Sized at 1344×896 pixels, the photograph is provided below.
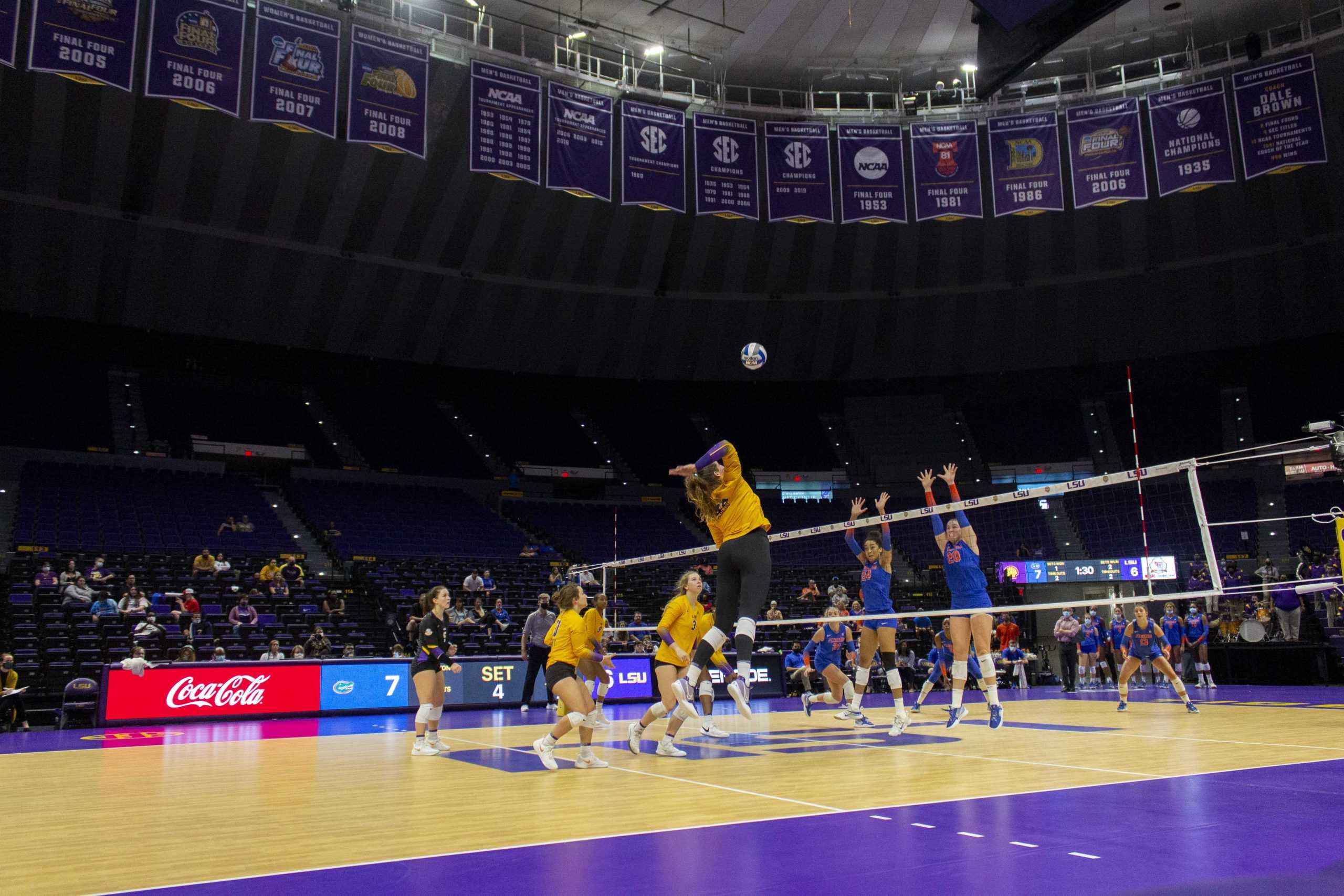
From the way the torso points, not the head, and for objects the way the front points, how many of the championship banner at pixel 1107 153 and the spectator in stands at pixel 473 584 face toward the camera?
2

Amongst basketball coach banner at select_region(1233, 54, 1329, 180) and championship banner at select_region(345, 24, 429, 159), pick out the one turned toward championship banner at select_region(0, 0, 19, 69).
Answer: basketball coach banner at select_region(1233, 54, 1329, 180)

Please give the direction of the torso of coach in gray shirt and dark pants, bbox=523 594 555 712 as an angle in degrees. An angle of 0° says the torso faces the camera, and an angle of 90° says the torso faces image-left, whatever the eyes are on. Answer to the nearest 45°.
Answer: approximately 315°

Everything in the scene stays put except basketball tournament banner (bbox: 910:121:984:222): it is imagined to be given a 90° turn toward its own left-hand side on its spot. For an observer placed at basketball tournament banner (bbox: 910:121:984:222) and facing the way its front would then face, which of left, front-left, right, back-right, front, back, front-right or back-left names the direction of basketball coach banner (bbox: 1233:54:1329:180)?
front

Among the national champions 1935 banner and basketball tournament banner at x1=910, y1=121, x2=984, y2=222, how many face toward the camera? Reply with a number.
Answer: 2

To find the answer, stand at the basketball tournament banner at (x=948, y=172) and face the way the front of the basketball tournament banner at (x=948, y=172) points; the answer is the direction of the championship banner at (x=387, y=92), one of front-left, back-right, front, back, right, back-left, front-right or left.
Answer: front-right

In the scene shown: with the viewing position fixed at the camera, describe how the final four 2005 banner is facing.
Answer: facing the viewer and to the right of the viewer
